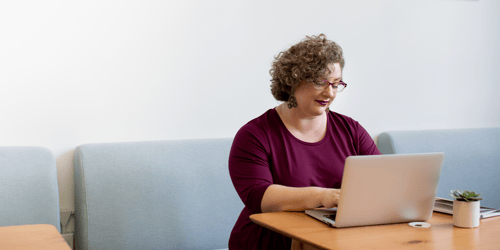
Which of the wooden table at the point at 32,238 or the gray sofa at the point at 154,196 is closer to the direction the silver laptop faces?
the gray sofa

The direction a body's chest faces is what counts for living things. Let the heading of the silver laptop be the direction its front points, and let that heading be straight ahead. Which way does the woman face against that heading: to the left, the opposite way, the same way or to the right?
the opposite way

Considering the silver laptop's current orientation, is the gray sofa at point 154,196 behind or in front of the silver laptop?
in front

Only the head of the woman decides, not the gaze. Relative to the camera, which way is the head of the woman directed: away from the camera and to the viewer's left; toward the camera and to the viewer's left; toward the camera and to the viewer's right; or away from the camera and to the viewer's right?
toward the camera and to the viewer's right

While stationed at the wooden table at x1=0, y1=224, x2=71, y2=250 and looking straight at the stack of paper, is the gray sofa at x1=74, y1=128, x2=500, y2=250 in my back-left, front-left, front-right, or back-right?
front-left

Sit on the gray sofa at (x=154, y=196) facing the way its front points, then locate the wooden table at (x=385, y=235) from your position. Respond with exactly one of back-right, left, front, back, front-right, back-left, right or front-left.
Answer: front-left

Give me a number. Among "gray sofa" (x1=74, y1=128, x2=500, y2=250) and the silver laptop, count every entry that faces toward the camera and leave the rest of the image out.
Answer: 1

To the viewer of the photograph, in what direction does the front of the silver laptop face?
facing away from the viewer and to the left of the viewer

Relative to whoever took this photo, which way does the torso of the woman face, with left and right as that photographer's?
facing the viewer and to the right of the viewer

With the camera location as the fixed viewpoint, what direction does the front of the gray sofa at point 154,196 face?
facing the viewer

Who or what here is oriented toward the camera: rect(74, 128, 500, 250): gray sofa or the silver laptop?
the gray sofa
